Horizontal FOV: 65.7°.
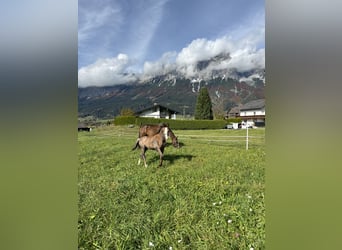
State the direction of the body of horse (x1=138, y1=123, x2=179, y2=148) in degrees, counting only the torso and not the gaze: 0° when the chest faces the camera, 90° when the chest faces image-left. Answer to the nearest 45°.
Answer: approximately 270°

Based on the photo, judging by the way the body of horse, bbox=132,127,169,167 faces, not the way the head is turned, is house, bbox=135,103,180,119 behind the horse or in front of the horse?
in front

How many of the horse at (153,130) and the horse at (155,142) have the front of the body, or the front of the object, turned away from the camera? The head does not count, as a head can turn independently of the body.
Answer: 0
